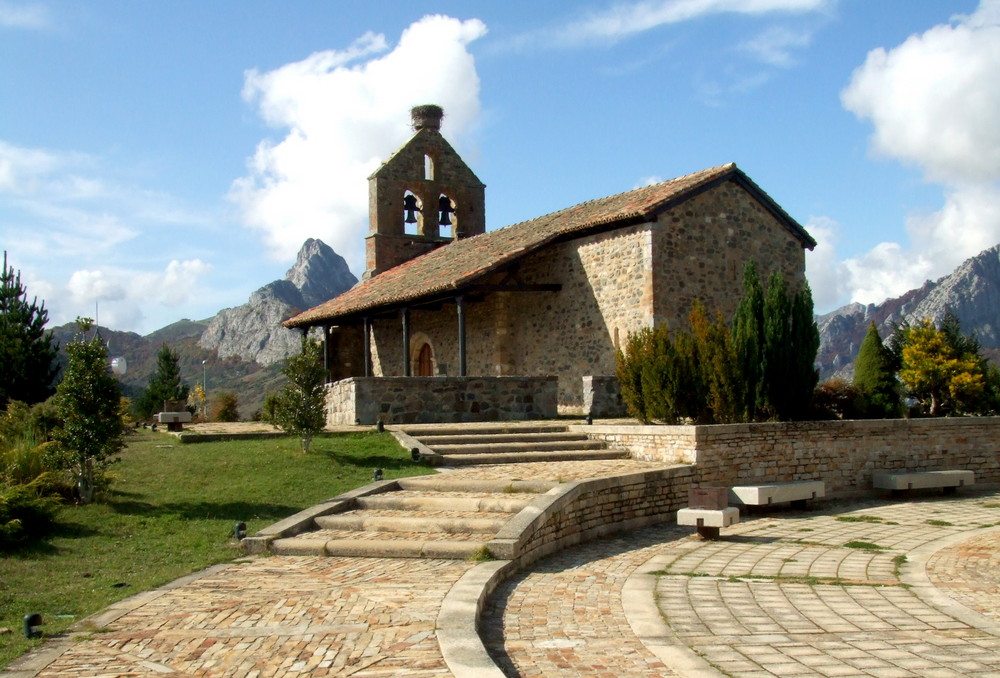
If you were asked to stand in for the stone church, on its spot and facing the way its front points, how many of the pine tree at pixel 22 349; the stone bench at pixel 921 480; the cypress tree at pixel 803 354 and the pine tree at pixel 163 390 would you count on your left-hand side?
2

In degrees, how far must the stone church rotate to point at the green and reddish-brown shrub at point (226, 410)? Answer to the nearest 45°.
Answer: approximately 90° to its right

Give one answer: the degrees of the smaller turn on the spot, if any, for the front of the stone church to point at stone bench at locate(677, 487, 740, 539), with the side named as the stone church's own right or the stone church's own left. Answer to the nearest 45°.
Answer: approximately 45° to the stone church's own left

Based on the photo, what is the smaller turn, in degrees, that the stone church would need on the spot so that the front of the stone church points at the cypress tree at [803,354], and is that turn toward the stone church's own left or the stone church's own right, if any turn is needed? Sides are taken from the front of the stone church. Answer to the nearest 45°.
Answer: approximately 90° to the stone church's own left

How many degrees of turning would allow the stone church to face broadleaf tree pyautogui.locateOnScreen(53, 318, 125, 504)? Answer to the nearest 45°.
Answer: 0° — it already faces it

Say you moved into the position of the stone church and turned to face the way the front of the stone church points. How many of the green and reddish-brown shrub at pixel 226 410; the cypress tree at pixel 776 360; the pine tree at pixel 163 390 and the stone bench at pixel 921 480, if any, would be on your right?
2

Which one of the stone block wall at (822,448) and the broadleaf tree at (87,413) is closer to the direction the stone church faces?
the broadleaf tree

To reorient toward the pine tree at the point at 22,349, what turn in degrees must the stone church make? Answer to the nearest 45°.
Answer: approximately 45° to its right

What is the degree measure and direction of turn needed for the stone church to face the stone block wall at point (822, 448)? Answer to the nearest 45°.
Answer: approximately 90° to its left

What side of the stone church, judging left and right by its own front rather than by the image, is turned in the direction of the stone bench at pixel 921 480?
left

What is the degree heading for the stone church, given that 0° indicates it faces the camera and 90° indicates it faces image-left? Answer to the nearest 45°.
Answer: approximately 45°

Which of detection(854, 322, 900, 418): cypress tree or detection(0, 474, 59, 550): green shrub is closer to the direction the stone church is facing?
the green shrub

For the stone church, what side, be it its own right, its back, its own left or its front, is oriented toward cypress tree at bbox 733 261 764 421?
left

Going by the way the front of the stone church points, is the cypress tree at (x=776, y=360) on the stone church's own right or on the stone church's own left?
on the stone church's own left

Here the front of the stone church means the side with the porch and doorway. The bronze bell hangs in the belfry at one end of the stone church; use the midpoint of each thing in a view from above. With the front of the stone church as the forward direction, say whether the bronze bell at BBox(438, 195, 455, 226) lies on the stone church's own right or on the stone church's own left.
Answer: on the stone church's own right
